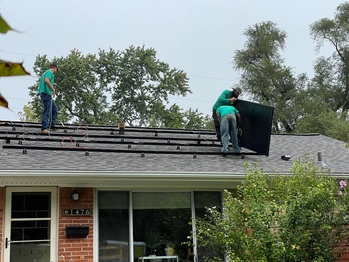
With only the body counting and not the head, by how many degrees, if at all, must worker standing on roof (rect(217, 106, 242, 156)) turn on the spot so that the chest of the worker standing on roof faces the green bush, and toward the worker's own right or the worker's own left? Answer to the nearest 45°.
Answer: approximately 180°

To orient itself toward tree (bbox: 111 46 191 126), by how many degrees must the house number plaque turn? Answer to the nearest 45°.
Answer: approximately 180°

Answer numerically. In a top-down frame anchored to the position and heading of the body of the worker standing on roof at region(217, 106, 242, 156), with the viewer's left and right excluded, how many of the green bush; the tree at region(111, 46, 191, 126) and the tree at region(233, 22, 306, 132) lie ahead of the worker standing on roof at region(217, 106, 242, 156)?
2

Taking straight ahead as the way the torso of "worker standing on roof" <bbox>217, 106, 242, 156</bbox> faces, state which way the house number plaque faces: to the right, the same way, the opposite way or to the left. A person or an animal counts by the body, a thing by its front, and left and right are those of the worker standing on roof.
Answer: the opposite way

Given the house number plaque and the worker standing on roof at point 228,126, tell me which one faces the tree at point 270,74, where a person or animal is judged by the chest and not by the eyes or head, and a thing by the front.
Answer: the worker standing on roof

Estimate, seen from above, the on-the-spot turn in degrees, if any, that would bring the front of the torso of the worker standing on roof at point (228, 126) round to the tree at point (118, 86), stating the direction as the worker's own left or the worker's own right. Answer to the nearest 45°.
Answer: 0° — they already face it

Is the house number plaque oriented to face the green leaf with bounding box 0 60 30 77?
yes

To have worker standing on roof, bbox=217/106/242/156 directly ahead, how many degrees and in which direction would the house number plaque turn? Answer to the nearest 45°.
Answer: approximately 135° to its left

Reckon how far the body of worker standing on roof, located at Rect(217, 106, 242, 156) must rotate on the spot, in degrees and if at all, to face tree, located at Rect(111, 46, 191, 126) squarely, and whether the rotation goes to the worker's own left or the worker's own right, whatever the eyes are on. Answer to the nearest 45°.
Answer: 0° — they already face it

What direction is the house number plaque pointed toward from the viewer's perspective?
toward the camera

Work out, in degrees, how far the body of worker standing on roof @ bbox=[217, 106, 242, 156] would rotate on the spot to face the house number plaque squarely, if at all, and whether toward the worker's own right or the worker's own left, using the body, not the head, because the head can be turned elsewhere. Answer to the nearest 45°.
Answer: approximately 135° to the worker's own left

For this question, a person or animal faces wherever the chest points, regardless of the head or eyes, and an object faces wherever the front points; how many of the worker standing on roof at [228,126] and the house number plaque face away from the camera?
1

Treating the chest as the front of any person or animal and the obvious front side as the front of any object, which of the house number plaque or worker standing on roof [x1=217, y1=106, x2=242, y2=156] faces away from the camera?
the worker standing on roof

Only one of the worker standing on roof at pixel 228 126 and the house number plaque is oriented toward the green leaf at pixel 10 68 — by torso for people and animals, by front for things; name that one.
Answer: the house number plaque

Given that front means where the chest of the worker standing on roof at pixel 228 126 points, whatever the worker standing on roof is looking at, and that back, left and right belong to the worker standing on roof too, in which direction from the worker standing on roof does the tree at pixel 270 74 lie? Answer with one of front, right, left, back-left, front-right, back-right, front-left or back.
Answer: front

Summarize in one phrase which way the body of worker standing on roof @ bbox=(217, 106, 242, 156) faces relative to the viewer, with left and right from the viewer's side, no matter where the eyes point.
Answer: facing away from the viewer

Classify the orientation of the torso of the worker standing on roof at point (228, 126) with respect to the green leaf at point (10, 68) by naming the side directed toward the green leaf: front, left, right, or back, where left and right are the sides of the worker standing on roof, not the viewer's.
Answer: back
